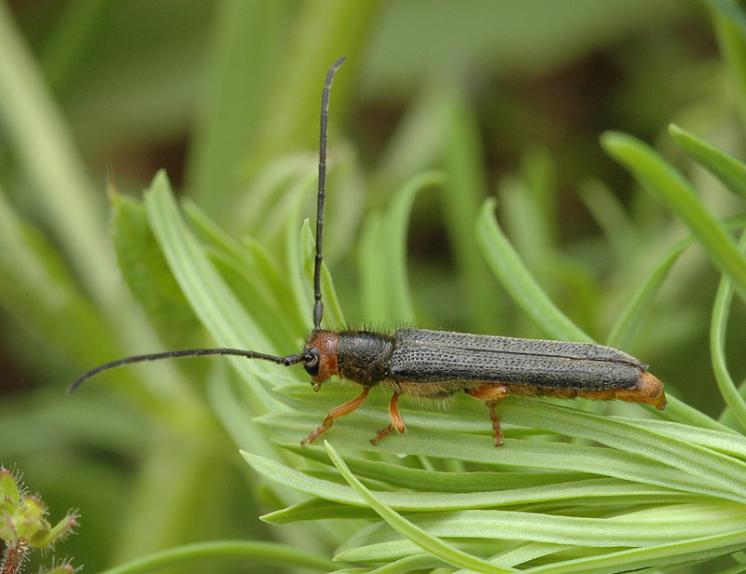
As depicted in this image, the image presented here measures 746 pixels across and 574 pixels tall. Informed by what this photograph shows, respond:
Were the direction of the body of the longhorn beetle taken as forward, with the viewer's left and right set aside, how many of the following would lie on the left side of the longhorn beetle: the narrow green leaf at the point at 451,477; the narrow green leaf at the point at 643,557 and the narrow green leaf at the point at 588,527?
3

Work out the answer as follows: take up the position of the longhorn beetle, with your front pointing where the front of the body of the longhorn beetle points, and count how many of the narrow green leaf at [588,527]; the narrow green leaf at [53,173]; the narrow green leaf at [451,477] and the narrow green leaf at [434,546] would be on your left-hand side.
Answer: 3

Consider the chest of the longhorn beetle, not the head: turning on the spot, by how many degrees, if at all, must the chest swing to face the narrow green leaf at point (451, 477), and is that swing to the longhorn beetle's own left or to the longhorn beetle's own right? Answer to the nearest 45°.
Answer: approximately 90° to the longhorn beetle's own left

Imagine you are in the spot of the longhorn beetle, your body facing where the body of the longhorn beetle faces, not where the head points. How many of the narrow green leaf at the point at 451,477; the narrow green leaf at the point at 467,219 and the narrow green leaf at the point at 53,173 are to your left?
1

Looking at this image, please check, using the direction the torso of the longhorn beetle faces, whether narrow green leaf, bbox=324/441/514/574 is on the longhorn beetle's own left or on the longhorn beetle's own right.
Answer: on the longhorn beetle's own left

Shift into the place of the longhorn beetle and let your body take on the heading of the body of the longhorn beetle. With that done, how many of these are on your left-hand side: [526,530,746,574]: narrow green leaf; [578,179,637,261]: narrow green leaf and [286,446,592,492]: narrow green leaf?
2

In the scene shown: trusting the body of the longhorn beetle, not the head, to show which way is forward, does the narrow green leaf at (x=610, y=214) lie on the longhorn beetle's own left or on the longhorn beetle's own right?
on the longhorn beetle's own right

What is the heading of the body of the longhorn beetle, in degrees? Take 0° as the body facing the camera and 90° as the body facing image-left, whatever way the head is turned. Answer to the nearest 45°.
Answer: approximately 90°

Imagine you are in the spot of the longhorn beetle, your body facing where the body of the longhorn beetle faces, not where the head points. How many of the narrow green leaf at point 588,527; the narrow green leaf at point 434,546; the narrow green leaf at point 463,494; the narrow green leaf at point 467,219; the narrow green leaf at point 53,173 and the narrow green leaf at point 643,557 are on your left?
4
